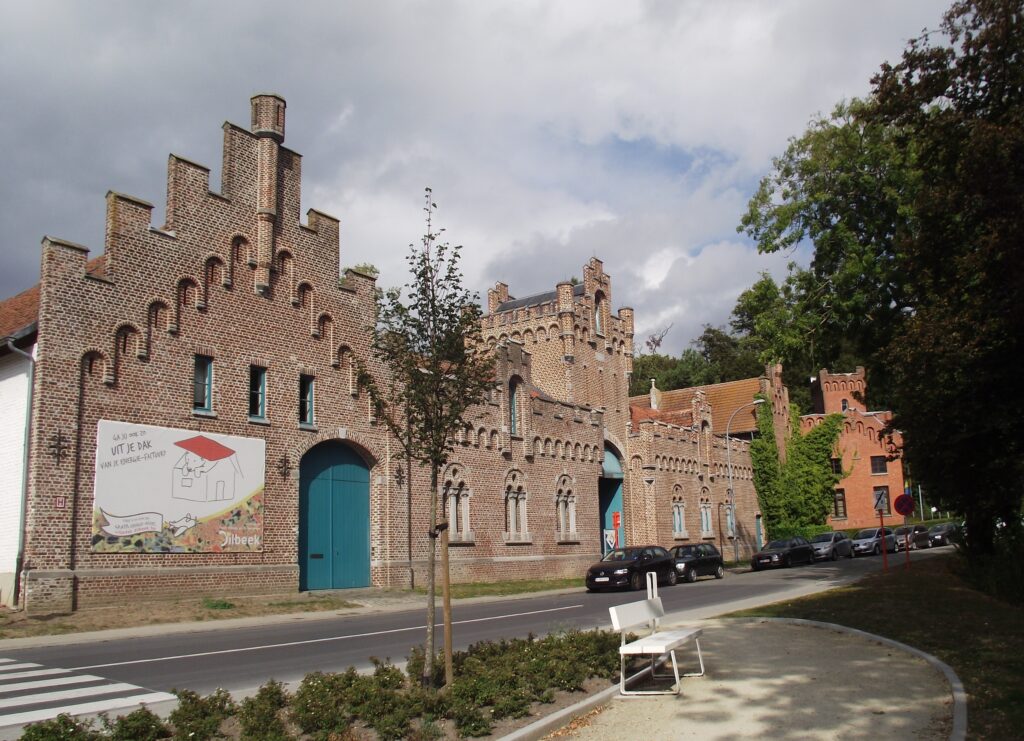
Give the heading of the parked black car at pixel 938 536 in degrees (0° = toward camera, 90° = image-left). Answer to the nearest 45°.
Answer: approximately 45°

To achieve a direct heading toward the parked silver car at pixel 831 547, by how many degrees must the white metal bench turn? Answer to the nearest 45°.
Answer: approximately 135° to its left

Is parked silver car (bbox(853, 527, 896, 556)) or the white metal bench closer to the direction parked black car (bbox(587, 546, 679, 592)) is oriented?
the white metal bench

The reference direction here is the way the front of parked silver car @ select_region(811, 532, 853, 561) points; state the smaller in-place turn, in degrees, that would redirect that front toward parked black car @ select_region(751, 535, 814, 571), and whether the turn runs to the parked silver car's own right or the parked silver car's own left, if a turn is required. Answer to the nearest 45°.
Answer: approximately 45° to the parked silver car's own left

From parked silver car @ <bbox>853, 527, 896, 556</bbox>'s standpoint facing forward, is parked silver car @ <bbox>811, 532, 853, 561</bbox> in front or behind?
in front

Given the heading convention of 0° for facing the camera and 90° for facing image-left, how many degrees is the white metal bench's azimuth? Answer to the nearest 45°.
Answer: approximately 315°

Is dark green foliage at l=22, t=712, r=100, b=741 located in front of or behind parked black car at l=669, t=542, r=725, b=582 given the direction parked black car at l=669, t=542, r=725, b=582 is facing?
in front

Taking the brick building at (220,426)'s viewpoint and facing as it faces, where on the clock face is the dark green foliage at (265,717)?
The dark green foliage is roughly at 1 o'clock from the brick building.

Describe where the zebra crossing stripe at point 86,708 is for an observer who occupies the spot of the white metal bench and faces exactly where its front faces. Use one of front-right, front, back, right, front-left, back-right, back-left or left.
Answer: back-right

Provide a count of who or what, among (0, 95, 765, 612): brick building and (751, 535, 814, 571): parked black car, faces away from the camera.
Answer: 0

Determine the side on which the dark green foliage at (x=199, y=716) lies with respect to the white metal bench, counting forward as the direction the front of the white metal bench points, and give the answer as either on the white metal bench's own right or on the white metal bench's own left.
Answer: on the white metal bench's own right
